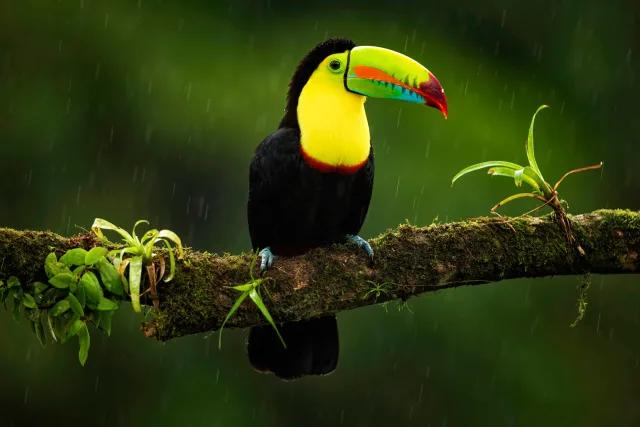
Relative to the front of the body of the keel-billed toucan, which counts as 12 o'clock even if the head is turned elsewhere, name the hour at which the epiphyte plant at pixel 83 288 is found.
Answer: The epiphyte plant is roughly at 3 o'clock from the keel-billed toucan.

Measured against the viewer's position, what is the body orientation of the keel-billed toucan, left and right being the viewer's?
facing the viewer and to the right of the viewer

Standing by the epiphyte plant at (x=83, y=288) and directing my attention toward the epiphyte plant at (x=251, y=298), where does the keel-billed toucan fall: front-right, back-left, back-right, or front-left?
front-left

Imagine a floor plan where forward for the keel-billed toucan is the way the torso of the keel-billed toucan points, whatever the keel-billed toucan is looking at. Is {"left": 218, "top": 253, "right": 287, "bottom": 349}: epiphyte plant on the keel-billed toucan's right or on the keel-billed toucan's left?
on the keel-billed toucan's right
